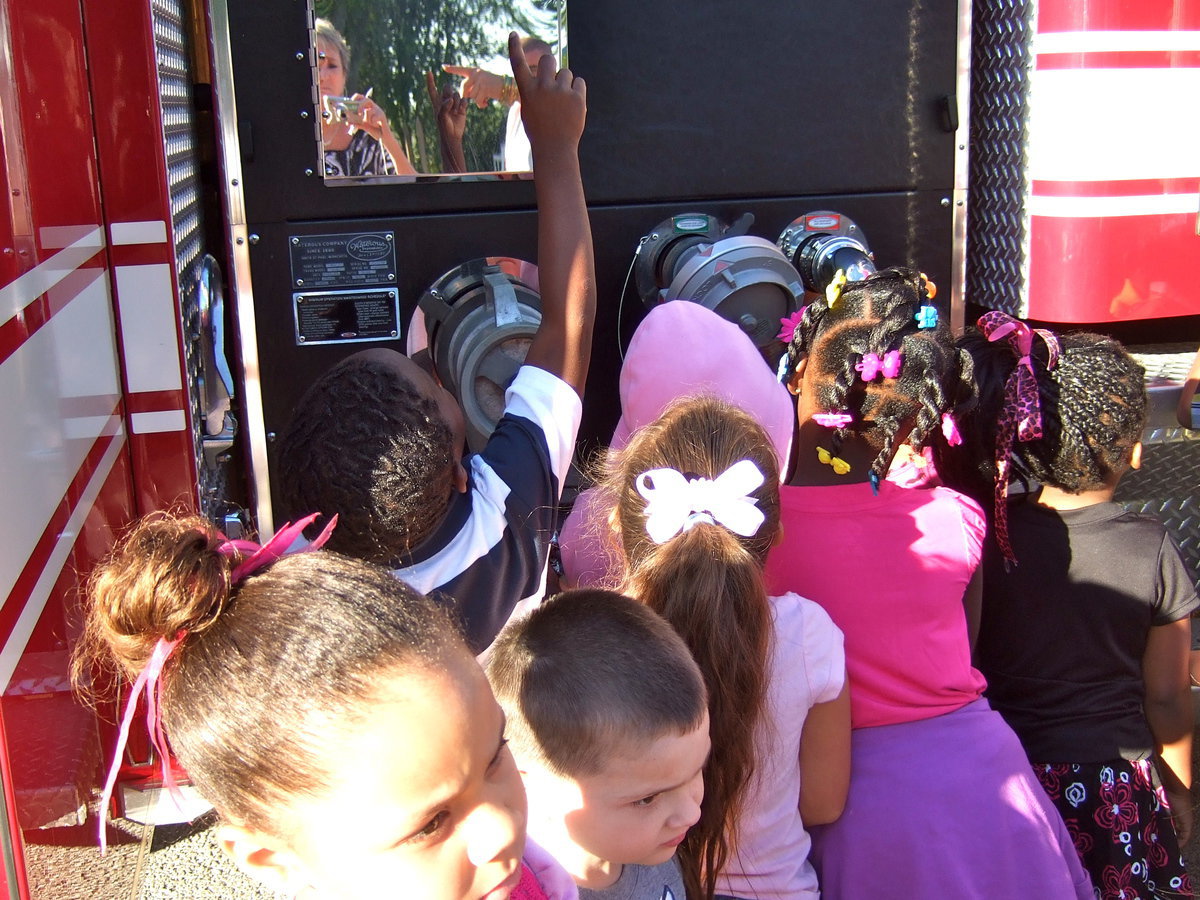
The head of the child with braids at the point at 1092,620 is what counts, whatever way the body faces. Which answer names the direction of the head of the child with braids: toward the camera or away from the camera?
away from the camera

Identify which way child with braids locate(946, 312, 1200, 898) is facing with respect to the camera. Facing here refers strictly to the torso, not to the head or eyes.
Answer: away from the camera
